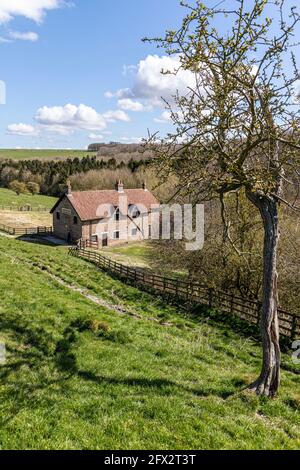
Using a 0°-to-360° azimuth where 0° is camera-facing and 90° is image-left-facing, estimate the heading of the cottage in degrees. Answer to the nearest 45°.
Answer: approximately 315°
